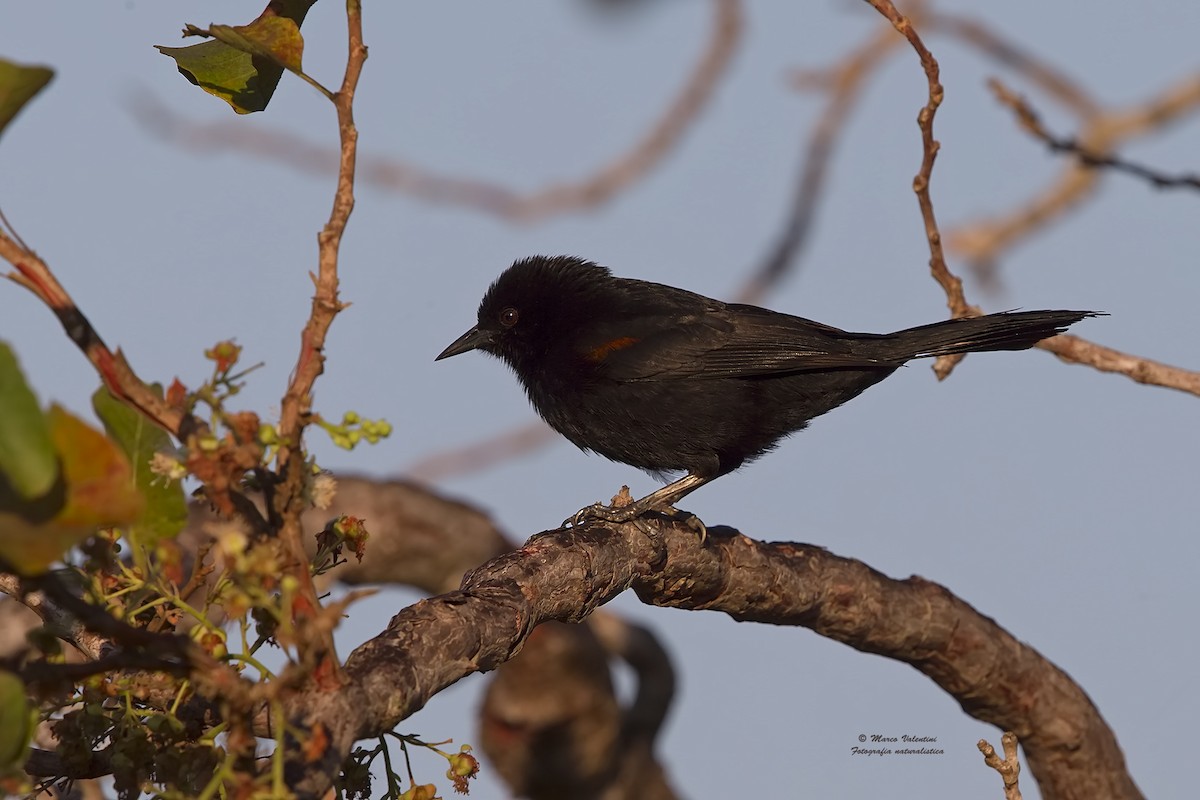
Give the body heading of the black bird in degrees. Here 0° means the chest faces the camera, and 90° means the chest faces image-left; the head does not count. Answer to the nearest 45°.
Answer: approximately 90°

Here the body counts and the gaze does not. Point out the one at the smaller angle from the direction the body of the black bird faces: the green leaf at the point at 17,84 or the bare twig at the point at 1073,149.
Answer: the green leaf

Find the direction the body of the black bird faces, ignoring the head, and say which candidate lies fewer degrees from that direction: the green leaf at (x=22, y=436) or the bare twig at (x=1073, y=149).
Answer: the green leaf

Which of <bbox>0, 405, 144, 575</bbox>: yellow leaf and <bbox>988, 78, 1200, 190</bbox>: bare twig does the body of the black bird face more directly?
the yellow leaf
